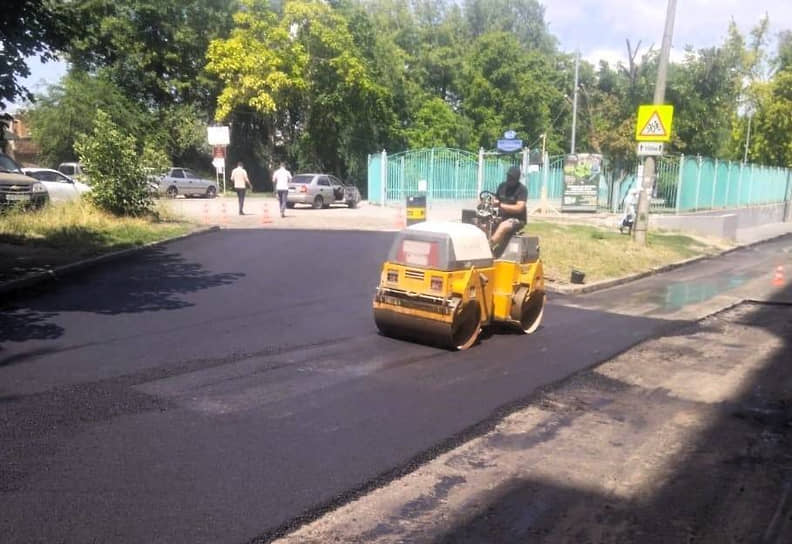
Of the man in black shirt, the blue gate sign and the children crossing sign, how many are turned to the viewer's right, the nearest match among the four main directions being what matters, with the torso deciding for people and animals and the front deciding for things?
0

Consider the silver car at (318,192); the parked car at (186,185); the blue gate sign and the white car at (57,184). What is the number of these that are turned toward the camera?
1

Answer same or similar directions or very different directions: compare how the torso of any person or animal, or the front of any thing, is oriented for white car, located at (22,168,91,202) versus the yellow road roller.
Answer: very different directions

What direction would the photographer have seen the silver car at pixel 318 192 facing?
facing away from the viewer and to the right of the viewer

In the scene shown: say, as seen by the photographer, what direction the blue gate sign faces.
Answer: facing the viewer

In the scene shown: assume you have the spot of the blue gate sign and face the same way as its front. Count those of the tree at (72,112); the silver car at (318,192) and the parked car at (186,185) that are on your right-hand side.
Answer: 3

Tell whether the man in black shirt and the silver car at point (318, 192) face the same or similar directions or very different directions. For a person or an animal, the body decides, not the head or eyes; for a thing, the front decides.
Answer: very different directions

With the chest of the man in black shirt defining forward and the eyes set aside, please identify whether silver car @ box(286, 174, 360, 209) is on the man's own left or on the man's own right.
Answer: on the man's own right

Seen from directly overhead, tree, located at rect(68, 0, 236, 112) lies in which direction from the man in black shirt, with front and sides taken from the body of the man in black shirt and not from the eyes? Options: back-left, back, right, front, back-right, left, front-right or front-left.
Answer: right

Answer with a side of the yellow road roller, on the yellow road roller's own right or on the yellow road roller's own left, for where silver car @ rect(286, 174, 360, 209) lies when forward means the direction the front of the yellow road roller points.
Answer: on the yellow road roller's own right

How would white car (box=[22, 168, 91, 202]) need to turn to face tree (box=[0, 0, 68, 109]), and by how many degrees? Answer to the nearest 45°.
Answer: approximately 90° to its right

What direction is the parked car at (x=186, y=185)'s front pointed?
to the viewer's right

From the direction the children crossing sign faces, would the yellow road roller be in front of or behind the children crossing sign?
in front
